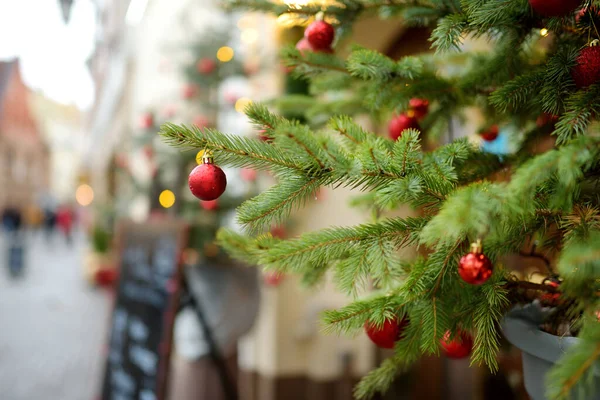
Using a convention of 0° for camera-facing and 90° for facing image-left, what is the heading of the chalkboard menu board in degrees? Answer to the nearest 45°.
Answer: approximately 45°

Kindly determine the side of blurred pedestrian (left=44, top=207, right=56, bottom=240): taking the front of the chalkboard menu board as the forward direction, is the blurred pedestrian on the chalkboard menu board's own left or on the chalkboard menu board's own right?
on the chalkboard menu board's own right

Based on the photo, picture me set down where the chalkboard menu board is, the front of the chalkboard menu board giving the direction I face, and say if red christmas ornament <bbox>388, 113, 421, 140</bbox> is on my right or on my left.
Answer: on my left

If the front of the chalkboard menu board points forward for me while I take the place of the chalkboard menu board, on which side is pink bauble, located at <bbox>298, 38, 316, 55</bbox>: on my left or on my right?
on my left

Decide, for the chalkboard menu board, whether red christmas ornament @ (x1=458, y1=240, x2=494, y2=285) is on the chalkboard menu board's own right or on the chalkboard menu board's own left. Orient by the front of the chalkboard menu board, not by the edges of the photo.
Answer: on the chalkboard menu board's own left

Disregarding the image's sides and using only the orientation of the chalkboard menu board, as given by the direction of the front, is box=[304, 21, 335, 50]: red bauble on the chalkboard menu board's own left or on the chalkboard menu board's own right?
on the chalkboard menu board's own left

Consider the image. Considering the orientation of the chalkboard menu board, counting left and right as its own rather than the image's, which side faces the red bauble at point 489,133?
left

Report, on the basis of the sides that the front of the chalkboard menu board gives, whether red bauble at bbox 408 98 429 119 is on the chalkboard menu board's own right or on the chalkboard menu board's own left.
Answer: on the chalkboard menu board's own left

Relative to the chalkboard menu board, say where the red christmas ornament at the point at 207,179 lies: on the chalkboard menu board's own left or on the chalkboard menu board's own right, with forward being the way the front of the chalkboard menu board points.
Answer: on the chalkboard menu board's own left

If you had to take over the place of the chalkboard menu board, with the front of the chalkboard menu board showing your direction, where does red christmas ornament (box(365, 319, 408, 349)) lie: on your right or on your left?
on your left
